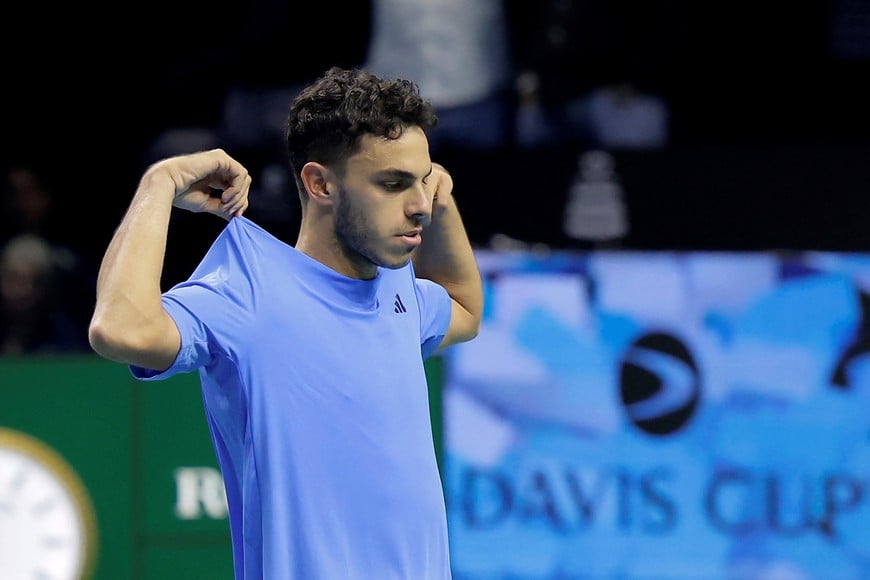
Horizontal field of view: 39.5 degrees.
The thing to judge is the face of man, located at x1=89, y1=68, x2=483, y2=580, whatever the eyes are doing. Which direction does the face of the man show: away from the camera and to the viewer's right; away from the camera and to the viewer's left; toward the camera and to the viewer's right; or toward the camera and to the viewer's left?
toward the camera and to the viewer's right

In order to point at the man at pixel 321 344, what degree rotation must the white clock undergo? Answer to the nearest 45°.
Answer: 0° — it already faces them

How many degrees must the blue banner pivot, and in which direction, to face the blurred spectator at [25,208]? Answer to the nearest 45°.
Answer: approximately 90° to its right

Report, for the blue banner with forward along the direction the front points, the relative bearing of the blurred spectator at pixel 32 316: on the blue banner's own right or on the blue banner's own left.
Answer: on the blue banner's own right

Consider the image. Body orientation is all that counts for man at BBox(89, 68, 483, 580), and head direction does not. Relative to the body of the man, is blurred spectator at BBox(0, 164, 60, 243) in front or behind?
behind

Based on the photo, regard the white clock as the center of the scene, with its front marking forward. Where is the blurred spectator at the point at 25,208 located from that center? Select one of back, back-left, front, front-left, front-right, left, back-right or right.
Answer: back

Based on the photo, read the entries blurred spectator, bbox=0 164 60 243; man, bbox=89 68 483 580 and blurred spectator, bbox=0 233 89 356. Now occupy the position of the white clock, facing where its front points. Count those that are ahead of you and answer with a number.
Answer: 1

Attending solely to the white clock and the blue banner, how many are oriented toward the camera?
2

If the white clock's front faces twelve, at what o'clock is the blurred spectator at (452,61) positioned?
The blurred spectator is roughly at 8 o'clock from the white clock.

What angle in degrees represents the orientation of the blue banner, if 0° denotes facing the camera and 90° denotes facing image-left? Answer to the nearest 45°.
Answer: approximately 0°

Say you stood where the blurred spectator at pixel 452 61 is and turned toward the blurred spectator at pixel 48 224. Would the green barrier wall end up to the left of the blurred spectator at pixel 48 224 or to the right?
left
